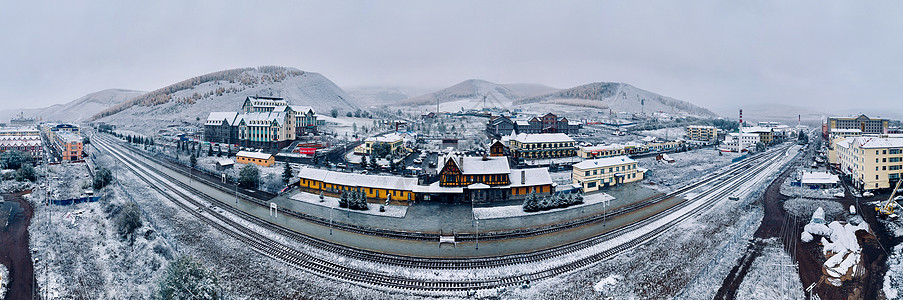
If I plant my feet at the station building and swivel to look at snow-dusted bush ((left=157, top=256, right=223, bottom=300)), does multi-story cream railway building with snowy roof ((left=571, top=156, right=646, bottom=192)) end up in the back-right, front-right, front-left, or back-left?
back-left

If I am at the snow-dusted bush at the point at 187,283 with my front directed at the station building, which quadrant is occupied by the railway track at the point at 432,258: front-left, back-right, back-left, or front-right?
front-right

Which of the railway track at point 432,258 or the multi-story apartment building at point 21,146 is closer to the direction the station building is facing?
the railway track

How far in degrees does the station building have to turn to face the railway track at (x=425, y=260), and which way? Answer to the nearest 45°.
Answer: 0° — it already faces it

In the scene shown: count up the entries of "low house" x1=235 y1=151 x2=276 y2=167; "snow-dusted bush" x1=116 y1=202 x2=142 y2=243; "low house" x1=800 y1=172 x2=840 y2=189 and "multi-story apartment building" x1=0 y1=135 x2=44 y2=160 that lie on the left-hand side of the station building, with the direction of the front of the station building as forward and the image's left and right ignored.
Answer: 1

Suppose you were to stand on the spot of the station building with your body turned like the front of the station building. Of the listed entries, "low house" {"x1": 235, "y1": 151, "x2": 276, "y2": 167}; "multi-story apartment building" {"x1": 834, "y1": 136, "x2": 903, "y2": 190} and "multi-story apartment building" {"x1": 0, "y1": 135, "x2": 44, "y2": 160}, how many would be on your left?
1

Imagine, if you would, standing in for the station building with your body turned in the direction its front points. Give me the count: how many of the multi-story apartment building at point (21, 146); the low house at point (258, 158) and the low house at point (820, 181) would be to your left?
1

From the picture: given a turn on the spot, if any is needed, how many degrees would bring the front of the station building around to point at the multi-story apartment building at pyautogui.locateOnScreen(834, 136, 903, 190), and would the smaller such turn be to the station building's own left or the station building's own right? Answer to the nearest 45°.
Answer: approximately 90° to the station building's own left

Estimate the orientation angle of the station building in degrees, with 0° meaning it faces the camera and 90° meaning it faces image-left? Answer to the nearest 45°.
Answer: approximately 0°

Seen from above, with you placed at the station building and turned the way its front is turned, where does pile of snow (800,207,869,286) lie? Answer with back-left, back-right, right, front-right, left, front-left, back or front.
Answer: front-left

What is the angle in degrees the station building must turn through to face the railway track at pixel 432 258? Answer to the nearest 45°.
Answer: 0° — it already faces it

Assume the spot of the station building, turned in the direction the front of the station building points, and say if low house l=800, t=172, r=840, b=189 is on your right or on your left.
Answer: on your left

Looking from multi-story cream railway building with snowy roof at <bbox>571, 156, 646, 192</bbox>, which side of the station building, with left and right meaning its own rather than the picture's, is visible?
left

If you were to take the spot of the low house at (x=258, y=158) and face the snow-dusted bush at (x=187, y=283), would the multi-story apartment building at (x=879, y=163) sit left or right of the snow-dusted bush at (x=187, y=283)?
left
